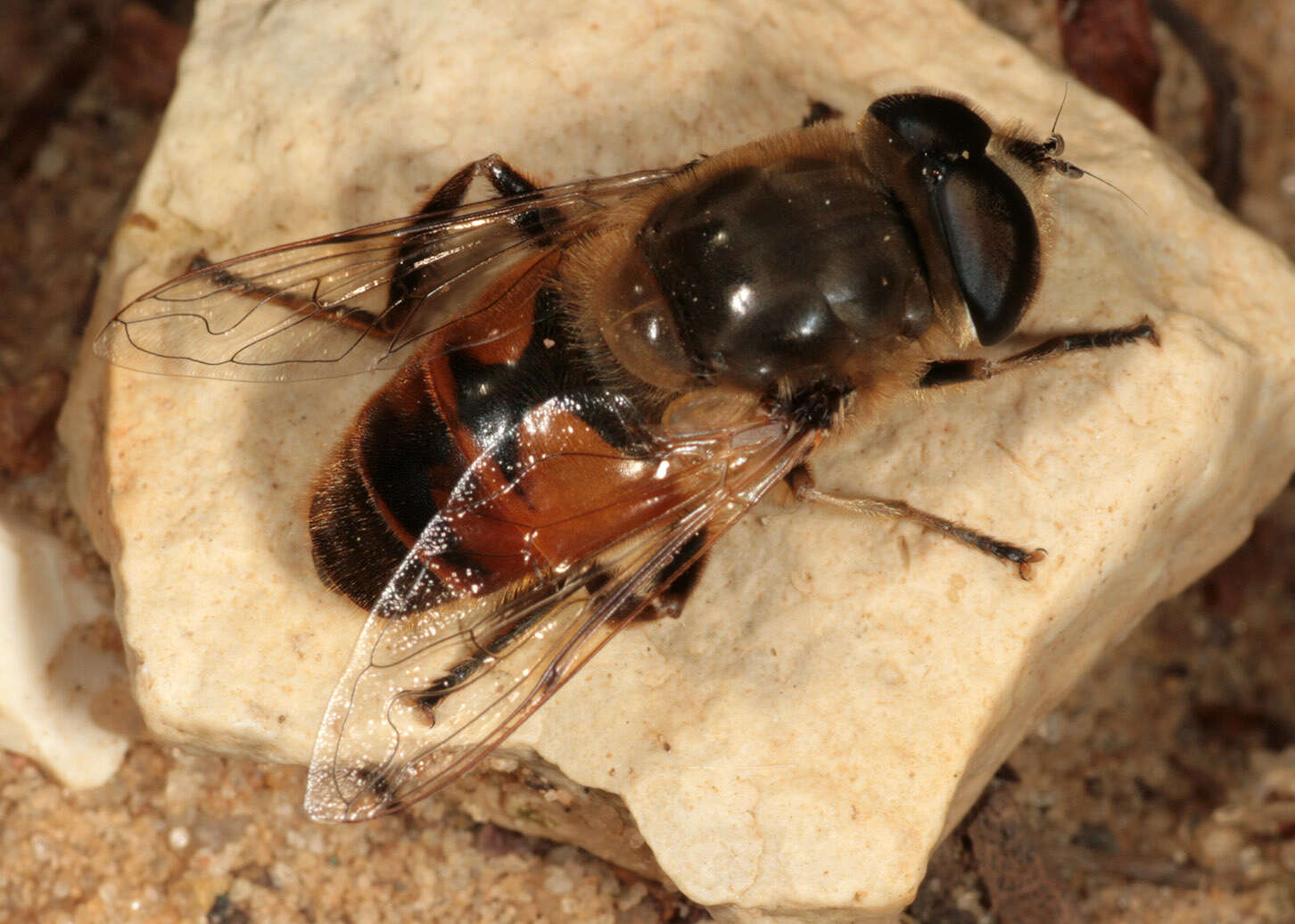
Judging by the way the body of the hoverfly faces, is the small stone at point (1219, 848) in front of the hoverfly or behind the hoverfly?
in front

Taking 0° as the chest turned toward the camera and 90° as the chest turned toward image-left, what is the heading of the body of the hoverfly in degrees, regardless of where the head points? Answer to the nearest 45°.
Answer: approximately 225°
